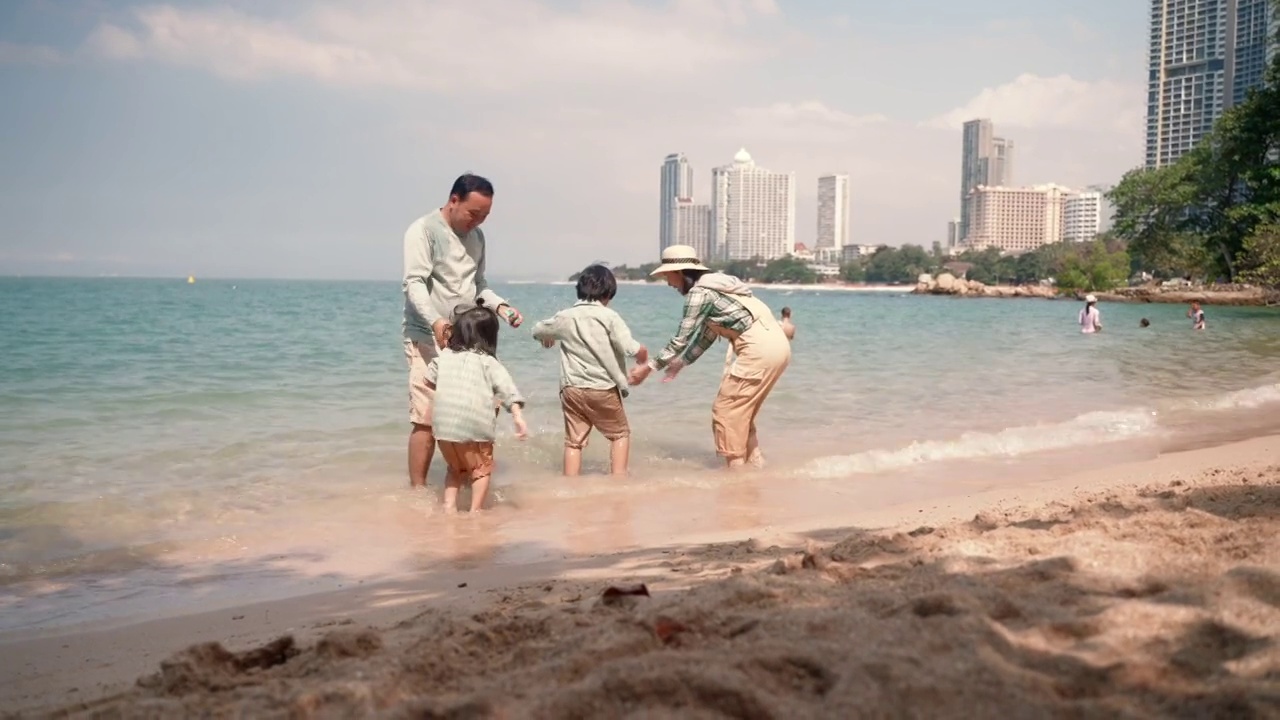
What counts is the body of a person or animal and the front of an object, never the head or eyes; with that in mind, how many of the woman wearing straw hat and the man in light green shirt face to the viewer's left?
1

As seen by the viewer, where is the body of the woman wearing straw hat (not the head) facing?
to the viewer's left

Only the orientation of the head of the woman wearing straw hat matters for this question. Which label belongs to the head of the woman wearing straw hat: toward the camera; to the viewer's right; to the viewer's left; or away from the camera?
to the viewer's left

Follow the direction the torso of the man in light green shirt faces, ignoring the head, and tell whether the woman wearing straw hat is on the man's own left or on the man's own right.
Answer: on the man's own left

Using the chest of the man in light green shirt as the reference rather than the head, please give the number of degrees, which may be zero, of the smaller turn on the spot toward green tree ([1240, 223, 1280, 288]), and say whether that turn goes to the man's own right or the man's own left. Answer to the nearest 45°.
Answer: approximately 90° to the man's own left

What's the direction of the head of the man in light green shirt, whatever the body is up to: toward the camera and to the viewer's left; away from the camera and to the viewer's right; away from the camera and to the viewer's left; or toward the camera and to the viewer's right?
toward the camera and to the viewer's right

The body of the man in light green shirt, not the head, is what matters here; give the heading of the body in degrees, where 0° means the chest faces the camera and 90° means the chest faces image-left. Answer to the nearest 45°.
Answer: approximately 315°
